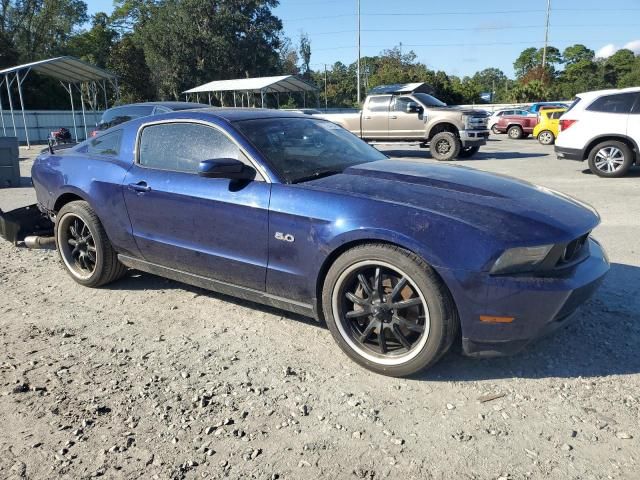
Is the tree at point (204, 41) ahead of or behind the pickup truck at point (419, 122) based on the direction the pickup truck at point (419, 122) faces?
behind

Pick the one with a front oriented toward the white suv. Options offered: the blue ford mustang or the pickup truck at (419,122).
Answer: the pickup truck

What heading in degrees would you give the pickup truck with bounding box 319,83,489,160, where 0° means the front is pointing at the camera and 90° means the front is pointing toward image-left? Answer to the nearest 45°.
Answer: approximately 315°

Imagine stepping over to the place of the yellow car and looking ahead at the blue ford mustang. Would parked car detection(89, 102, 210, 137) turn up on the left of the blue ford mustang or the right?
right

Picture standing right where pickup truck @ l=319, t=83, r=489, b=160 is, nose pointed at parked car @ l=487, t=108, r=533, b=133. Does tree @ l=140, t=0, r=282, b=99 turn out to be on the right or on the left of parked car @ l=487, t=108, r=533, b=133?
left

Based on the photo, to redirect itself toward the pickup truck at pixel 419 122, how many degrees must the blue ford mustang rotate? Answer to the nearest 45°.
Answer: approximately 135° to its left

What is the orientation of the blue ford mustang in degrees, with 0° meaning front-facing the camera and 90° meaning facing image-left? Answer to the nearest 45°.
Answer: approximately 315°

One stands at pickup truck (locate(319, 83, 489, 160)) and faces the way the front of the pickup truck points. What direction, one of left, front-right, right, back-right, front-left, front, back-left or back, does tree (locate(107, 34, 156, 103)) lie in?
back

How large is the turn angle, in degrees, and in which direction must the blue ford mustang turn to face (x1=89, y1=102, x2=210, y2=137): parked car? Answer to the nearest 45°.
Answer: approximately 180°
